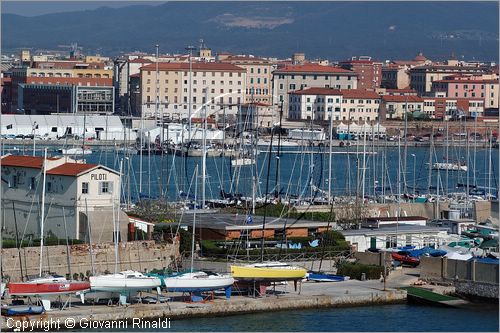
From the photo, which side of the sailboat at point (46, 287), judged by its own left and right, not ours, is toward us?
left

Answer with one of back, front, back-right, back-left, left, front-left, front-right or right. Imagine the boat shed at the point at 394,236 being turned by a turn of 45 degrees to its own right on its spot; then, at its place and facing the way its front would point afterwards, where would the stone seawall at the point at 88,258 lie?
front

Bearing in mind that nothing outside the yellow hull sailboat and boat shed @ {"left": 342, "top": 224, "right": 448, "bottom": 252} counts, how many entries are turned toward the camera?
1

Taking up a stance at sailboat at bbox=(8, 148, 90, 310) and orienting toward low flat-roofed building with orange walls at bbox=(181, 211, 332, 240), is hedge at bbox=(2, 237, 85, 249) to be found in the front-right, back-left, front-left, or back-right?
front-left

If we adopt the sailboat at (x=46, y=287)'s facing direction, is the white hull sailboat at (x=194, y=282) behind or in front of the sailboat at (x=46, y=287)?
behind

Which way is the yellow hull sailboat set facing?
to the viewer's left

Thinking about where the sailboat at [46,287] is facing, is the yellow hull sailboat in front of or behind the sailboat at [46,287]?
behind

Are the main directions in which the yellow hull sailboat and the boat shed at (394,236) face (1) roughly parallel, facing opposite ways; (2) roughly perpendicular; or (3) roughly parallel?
roughly perpendicular

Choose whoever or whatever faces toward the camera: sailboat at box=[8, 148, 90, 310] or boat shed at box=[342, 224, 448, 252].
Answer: the boat shed

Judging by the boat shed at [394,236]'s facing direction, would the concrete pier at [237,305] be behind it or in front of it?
in front

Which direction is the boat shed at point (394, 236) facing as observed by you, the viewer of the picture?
facing the viewer
